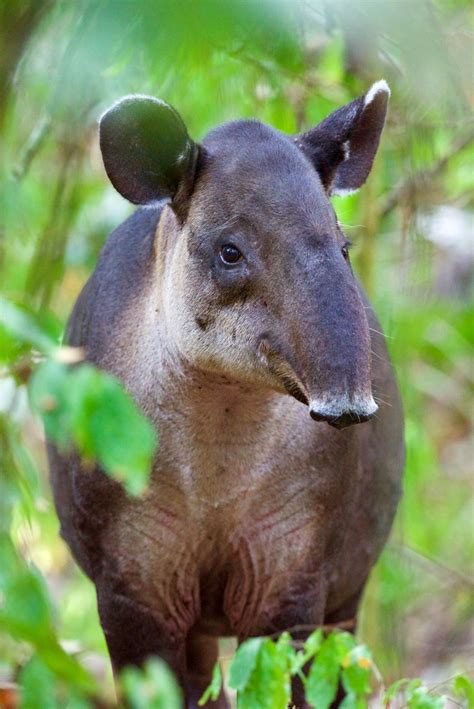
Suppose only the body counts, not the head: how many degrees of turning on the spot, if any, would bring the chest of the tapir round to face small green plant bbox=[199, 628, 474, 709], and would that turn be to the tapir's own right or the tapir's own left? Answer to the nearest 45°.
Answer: approximately 45° to the tapir's own left

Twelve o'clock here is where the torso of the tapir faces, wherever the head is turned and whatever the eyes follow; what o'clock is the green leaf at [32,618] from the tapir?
The green leaf is roughly at 12 o'clock from the tapir.

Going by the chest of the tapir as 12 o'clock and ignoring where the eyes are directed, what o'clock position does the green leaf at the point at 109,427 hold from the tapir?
The green leaf is roughly at 12 o'clock from the tapir.

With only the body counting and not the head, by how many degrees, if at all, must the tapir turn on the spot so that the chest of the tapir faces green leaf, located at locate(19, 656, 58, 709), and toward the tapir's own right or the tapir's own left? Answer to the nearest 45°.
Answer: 0° — it already faces it

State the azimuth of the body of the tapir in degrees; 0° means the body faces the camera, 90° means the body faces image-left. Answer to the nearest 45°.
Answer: approximately 0°
